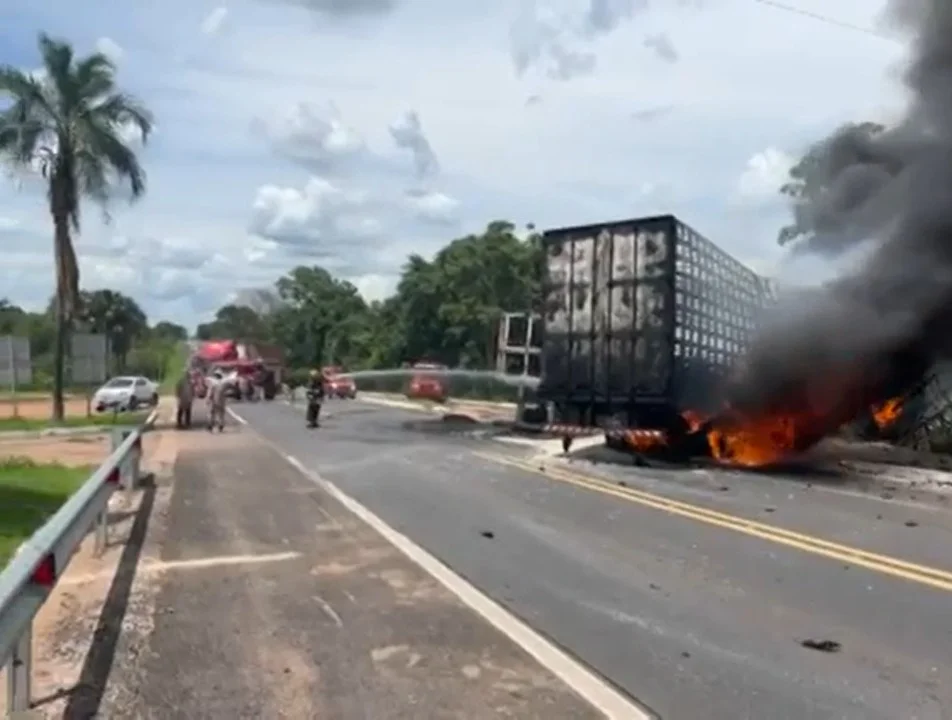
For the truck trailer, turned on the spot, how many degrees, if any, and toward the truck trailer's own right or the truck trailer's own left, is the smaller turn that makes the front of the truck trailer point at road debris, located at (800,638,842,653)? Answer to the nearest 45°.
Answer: approximately 135° to the truck trailer's own right

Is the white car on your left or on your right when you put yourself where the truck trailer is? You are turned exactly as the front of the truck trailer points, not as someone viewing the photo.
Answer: on your left

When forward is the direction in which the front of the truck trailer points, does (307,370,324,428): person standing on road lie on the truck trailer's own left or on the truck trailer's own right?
on the truck trailer's own left

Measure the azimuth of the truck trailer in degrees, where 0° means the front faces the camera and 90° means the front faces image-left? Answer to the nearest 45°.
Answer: approximately 225°
